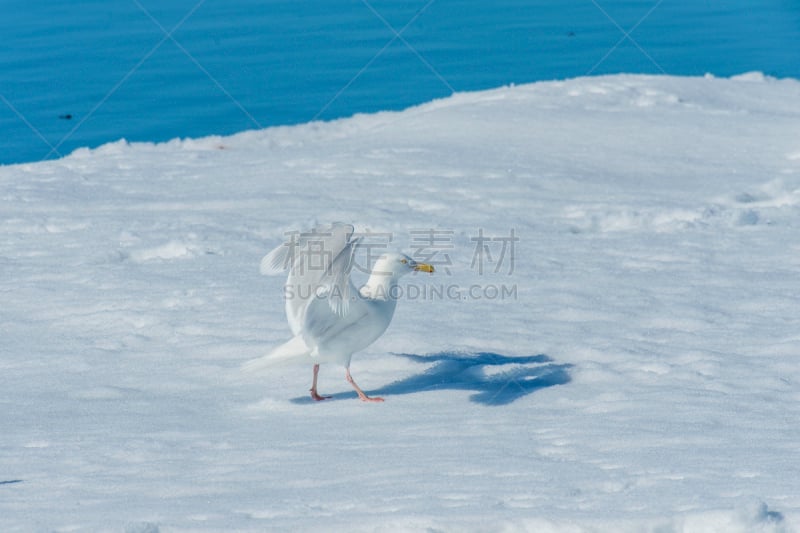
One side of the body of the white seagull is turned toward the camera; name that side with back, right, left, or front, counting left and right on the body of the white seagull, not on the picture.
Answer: right
